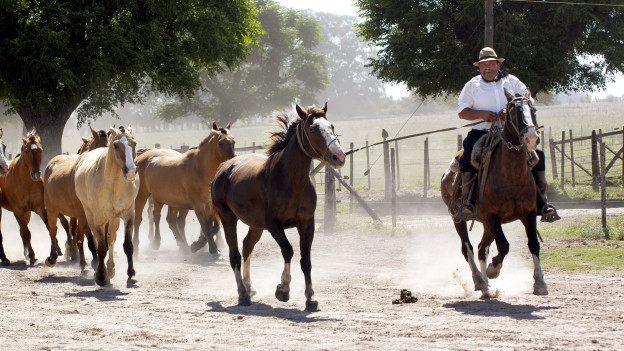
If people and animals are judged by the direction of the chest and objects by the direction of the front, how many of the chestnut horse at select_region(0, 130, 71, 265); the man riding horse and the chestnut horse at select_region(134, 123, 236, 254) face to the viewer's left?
0

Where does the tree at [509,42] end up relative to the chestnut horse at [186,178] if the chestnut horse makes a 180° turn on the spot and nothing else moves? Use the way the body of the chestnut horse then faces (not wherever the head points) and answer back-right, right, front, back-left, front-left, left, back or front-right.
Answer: right

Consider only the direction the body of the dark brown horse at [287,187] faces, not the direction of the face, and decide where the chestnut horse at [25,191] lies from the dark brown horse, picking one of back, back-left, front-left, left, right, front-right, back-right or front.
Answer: back

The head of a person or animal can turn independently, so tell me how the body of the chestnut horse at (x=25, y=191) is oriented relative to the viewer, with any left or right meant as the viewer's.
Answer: facing the viewer and to the right of the viewer

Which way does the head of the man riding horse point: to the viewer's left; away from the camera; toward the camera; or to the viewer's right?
toward the camera

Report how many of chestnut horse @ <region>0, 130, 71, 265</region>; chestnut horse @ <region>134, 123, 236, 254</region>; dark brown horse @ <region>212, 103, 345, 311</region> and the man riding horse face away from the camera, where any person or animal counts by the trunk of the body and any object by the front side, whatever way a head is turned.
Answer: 0

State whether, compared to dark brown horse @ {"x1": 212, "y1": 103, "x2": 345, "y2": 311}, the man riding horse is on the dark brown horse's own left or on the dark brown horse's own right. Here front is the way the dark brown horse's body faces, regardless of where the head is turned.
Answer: on the dark brown horse's own left

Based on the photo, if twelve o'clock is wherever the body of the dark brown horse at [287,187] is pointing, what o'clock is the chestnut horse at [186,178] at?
The chestnut horse is roughly at 7 o'clock from the dark brown horse.

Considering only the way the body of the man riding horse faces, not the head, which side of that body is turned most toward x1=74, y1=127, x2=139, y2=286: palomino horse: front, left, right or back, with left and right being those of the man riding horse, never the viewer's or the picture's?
right

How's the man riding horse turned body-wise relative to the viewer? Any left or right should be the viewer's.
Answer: facing the viewer

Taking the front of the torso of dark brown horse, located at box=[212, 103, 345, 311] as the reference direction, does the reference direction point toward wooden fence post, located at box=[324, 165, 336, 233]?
no

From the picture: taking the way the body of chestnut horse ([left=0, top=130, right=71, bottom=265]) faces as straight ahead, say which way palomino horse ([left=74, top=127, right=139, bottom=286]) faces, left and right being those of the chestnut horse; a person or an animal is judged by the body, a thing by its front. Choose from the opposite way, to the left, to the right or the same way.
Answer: the same way
